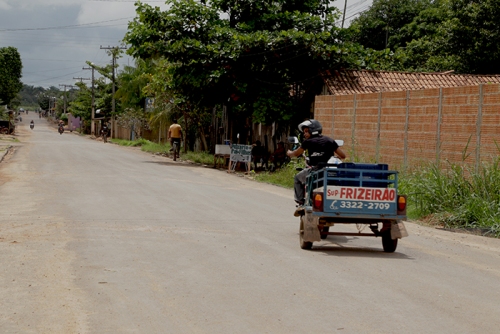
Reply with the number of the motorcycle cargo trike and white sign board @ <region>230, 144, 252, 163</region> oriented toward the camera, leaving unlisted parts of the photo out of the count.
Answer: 1

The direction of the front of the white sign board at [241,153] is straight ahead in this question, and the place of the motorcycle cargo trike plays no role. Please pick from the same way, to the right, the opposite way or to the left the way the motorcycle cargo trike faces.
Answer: the opposite way

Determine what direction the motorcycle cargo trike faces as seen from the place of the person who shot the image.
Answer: facing away from the viewer

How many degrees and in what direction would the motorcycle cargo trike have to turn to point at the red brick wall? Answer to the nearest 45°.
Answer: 0° — it already faces it

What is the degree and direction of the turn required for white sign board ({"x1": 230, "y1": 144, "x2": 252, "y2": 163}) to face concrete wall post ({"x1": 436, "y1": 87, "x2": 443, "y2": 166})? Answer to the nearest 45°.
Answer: approximately 45° to its left

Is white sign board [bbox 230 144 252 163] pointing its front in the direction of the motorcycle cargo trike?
yes

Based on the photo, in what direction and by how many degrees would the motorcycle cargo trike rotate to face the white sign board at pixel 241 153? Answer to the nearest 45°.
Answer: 0° — it already faces it

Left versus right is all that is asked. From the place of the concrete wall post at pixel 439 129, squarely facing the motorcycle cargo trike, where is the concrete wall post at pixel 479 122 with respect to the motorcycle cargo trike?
left
